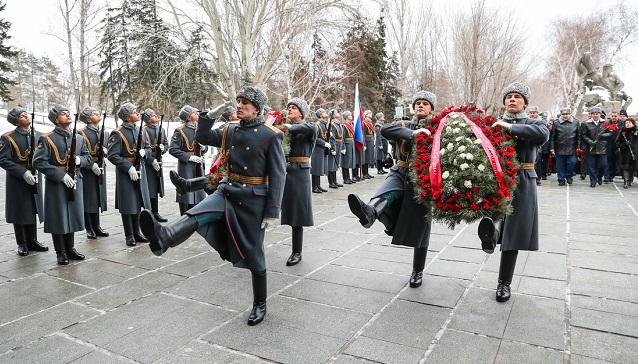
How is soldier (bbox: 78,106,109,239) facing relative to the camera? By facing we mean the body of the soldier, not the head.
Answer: to the viewer's right

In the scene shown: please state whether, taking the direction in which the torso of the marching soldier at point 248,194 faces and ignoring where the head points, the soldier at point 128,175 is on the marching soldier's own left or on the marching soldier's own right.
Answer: on the marching soldier's own right

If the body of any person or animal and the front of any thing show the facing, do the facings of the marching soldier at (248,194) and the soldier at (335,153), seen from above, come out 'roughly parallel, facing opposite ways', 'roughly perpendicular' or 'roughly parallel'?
roughly perpendicular

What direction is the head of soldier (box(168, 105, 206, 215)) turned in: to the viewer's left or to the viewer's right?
to the viewer's right

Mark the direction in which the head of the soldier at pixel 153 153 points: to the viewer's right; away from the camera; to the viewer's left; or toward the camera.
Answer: to the viewer's right

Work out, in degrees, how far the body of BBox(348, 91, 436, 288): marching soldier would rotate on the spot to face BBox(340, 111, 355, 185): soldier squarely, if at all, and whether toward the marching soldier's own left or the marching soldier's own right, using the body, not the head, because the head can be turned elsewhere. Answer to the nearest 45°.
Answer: approximately 135° to the marching soldier's own right

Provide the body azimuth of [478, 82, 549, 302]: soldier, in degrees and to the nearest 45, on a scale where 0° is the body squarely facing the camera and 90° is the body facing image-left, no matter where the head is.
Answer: approximately 45°

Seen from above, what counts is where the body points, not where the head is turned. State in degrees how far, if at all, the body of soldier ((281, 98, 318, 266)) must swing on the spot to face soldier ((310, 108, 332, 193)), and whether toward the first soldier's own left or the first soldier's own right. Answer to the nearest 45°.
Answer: approximately 135° to the first soldier's own right
